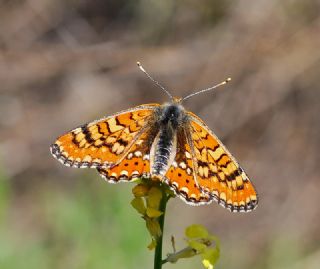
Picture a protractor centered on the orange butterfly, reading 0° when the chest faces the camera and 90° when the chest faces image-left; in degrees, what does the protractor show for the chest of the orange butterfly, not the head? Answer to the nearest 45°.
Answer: approximately 180°
